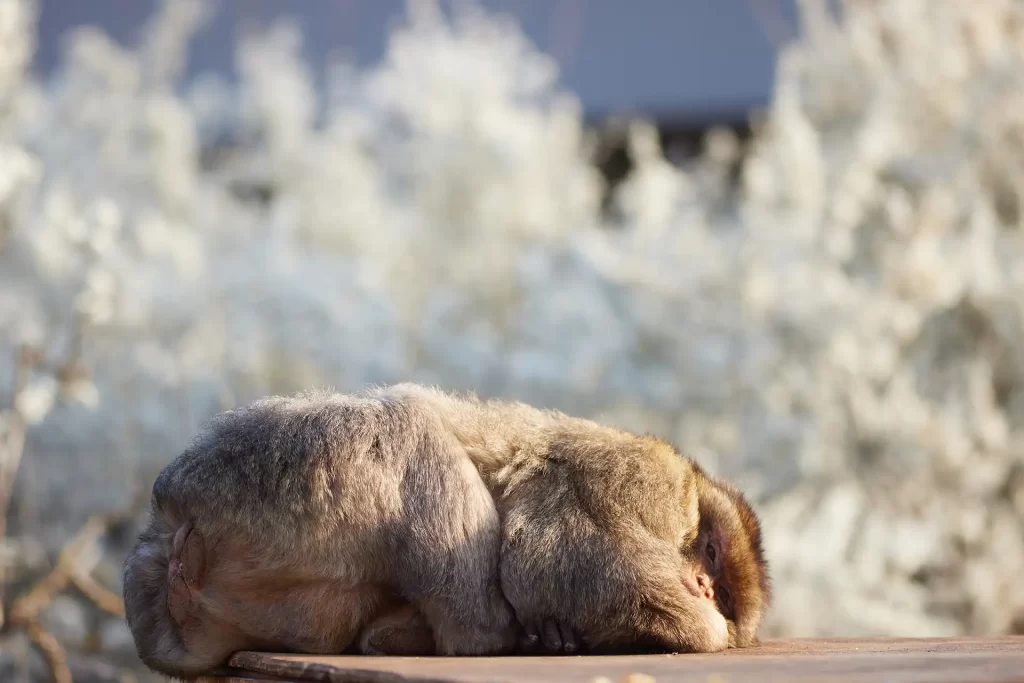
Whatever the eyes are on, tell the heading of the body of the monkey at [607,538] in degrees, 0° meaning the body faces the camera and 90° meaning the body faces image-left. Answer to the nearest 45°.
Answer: approximately 270°

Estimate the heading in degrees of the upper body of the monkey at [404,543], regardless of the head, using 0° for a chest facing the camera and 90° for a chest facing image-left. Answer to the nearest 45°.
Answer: approximately 270°
